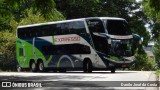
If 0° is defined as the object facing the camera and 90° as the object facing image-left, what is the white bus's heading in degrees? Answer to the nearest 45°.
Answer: approximately 315°

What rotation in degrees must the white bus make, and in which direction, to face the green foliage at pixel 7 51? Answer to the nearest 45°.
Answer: approximately 180°

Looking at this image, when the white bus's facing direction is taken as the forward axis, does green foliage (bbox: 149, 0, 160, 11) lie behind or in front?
in front
